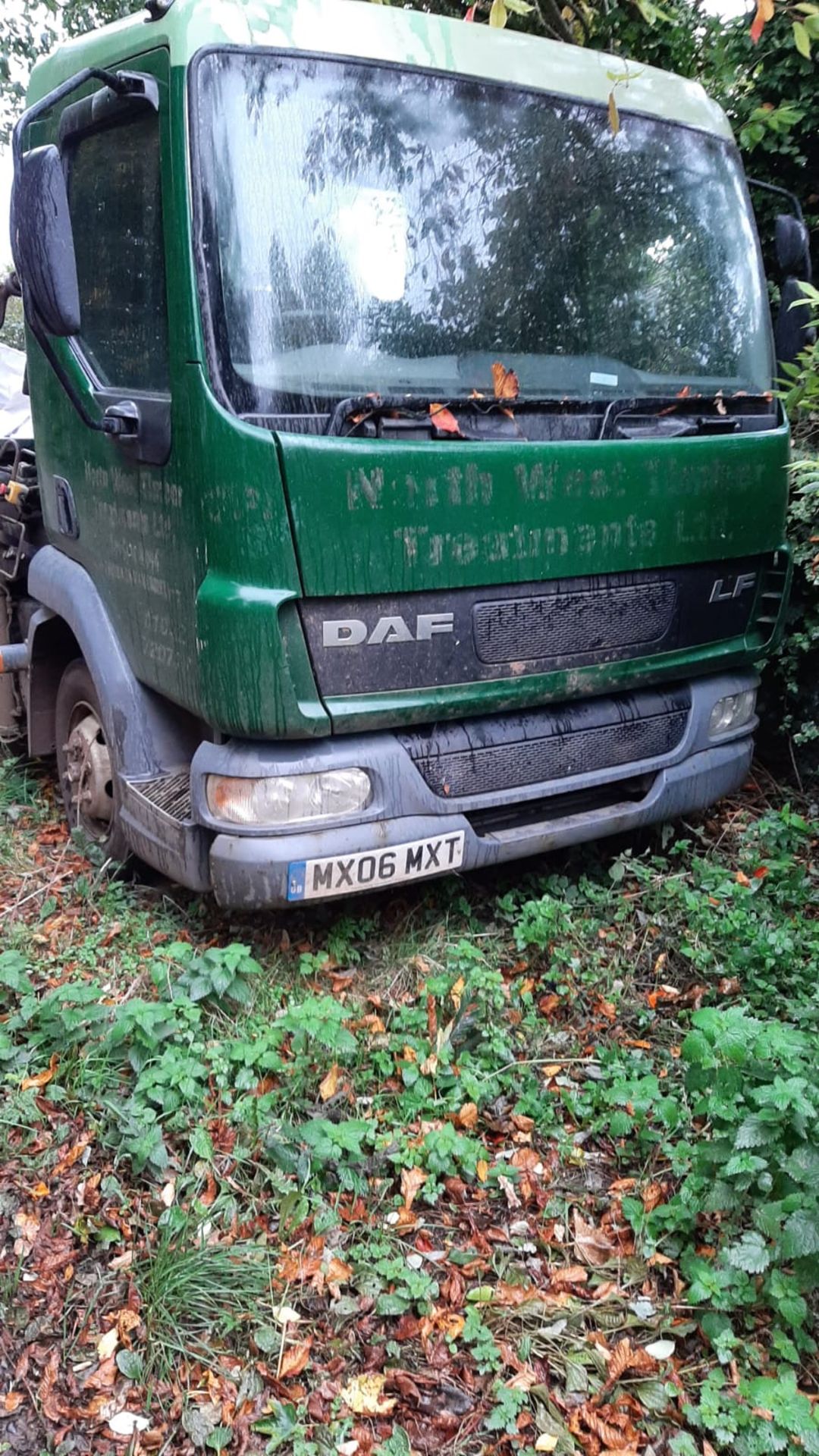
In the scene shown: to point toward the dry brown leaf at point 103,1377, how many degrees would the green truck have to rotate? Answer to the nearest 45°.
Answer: approximately 45° to its right

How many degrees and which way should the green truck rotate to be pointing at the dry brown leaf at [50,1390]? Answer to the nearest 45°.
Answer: approximately 90° to its right

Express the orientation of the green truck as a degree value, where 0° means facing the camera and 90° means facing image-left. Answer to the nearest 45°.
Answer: approximately 315°

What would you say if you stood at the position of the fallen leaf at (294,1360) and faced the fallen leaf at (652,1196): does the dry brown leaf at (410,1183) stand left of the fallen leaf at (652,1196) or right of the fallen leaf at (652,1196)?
left

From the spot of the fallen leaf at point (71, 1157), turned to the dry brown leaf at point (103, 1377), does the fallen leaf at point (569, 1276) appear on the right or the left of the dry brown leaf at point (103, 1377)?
left

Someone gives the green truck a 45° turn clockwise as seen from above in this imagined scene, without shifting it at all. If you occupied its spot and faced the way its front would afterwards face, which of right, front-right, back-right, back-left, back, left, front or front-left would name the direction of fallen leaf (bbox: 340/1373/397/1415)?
front

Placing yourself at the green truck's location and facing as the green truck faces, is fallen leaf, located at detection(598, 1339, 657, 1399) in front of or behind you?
in front
